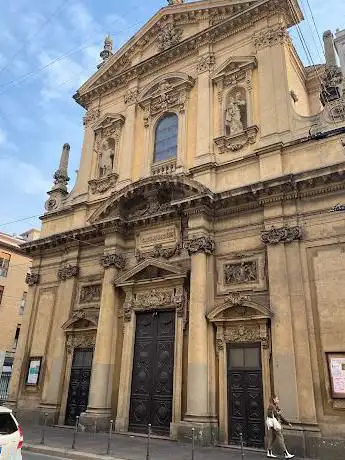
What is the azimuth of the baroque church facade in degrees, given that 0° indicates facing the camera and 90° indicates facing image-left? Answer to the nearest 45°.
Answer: approximately 45°

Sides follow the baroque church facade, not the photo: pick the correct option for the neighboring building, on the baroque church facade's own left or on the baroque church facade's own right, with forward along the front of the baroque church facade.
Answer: on the baroque church facade's own right
